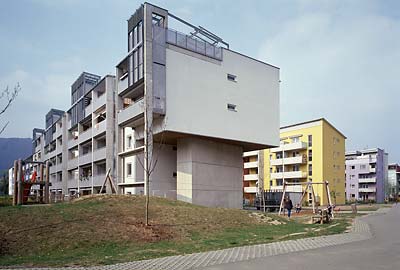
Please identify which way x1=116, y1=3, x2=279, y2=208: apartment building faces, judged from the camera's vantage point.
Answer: facing the viewer and to the left of the viewer
